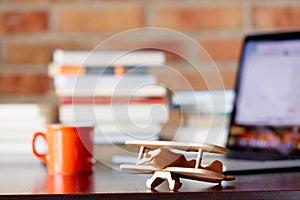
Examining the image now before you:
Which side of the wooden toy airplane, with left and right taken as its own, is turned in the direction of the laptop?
back

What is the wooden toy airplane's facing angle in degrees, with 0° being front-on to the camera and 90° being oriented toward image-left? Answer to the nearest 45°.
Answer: approximately 45°

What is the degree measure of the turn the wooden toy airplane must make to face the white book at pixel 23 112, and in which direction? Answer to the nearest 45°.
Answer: approximately 90° to its right
